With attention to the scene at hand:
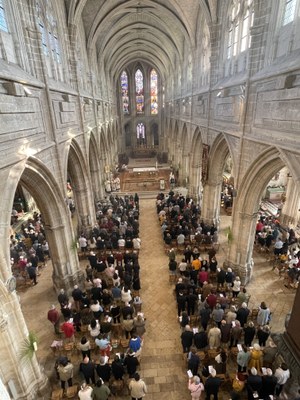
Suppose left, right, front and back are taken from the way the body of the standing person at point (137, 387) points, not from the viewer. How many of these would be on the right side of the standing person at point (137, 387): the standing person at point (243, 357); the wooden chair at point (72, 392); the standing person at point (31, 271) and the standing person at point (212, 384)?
2

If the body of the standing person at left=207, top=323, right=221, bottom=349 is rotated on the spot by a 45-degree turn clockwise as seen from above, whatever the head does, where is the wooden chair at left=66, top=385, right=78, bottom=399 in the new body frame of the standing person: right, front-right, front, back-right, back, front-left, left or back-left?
back

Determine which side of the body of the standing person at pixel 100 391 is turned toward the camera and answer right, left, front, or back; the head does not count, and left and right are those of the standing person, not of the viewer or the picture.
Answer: back

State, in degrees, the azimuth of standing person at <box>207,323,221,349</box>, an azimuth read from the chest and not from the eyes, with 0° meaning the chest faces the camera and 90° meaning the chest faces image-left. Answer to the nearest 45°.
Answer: approximately 180°

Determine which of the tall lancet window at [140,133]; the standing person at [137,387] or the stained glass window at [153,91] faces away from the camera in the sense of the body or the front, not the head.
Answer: the standing person

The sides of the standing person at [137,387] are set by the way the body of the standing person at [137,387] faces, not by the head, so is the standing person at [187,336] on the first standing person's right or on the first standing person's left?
on the first standing person's right

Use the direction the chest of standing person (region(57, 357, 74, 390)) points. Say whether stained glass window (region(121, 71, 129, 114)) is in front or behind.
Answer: in front

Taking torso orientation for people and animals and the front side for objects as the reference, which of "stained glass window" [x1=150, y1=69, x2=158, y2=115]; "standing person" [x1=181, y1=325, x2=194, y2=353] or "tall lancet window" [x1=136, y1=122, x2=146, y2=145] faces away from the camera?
the standing person

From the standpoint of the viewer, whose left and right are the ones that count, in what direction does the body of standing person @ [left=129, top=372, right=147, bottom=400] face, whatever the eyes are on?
facing away from the viewer

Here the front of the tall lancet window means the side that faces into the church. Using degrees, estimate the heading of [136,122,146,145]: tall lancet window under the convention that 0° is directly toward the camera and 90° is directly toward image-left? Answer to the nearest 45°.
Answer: approximately 0°

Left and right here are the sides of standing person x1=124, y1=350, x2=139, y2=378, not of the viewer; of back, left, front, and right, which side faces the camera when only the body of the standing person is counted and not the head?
back

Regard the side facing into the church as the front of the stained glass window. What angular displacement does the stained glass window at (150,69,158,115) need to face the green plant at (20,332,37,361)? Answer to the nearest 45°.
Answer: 0° — it already faces it

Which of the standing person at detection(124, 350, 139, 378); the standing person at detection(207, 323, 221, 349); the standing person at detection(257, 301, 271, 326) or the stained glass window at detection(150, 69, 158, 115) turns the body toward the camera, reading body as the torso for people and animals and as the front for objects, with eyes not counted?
the stained glass window

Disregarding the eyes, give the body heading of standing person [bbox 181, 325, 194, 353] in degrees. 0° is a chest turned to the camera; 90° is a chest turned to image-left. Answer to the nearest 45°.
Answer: approximately 180°

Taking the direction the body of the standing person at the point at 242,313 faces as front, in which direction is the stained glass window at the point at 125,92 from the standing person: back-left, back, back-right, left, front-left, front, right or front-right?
front-left
